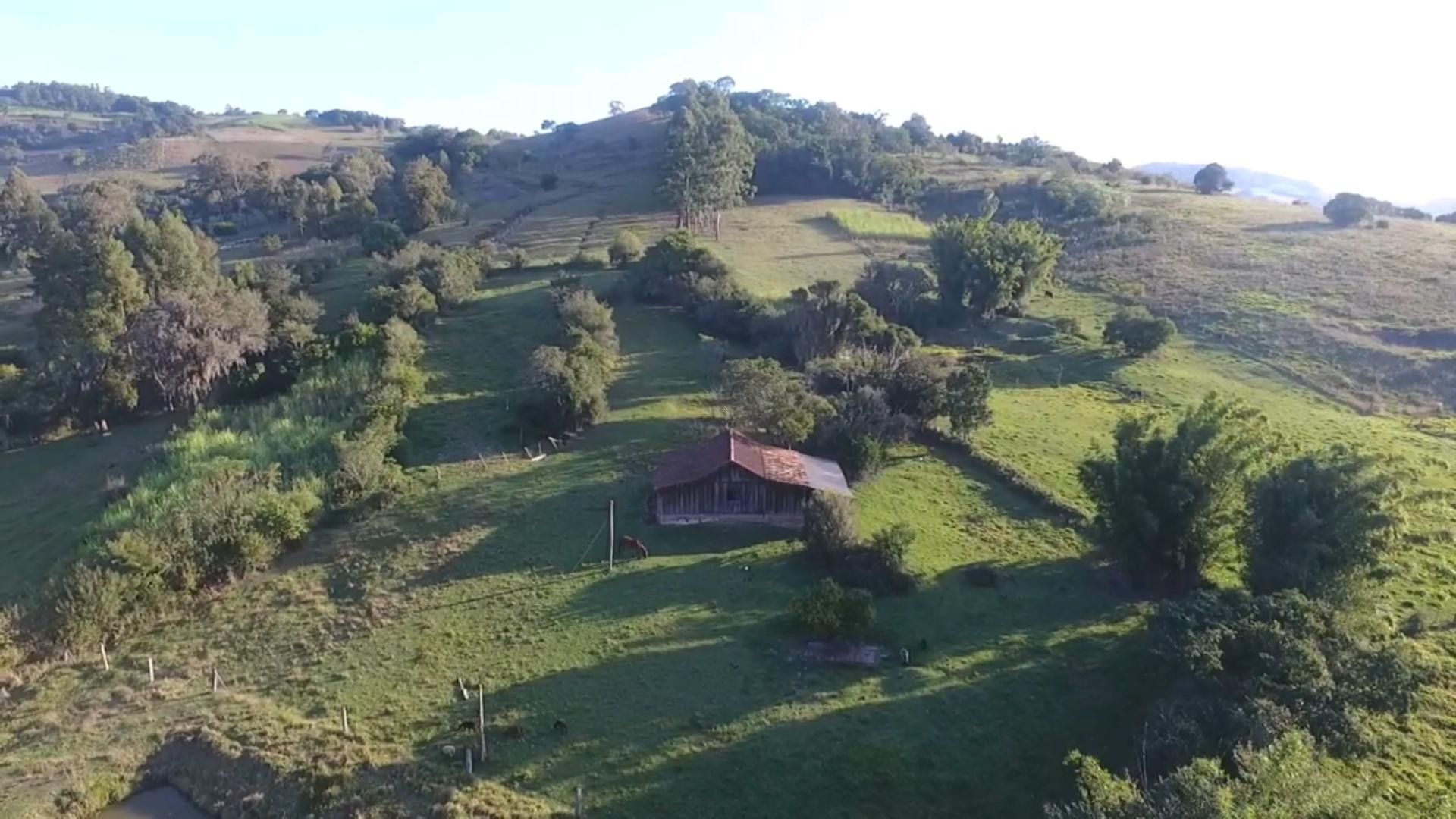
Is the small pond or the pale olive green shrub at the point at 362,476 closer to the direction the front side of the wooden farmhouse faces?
the small pond

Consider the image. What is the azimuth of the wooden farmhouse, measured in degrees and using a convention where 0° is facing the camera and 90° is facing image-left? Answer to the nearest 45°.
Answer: approximately 0°

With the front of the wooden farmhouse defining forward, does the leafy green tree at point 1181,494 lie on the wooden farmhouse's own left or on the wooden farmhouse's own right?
on the wooden farmhouse's own left

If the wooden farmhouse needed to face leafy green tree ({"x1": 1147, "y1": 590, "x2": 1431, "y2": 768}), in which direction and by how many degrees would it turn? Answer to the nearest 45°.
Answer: approximately 45° to its left

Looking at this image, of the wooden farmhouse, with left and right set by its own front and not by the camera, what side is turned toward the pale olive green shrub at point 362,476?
right

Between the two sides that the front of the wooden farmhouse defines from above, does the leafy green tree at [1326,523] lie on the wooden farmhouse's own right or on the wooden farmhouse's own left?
on the wooden farmhouse's own left

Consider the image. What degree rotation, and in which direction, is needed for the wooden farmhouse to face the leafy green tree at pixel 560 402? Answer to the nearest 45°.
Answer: approximately 135° to its right

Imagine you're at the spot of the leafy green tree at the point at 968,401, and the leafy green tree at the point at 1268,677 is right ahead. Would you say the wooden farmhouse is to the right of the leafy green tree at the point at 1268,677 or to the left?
right
